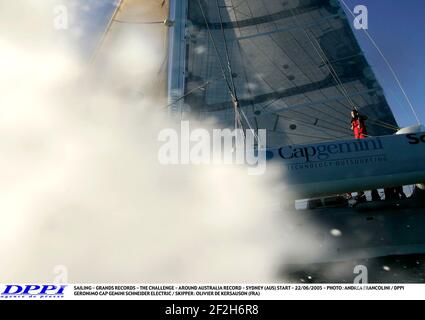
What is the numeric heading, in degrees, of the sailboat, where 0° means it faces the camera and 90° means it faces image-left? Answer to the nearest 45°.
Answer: approximately 90°
